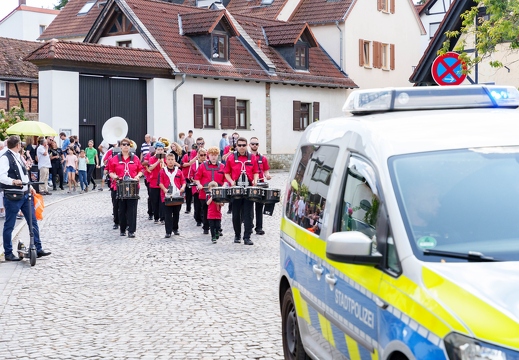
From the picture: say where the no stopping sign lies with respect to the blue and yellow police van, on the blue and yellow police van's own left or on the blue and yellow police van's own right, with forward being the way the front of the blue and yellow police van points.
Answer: on the blue and yellow police van's own left

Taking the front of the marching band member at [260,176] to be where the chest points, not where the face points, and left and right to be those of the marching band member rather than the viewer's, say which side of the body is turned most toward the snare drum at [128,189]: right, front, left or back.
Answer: right

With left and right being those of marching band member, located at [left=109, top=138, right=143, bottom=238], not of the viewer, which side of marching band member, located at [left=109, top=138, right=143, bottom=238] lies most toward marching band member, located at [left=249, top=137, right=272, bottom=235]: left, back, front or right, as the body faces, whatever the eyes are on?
left

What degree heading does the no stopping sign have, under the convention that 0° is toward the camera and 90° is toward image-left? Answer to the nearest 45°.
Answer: approximately 0°

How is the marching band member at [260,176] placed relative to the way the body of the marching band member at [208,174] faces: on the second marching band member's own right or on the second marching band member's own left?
on the second marching band member's own left
